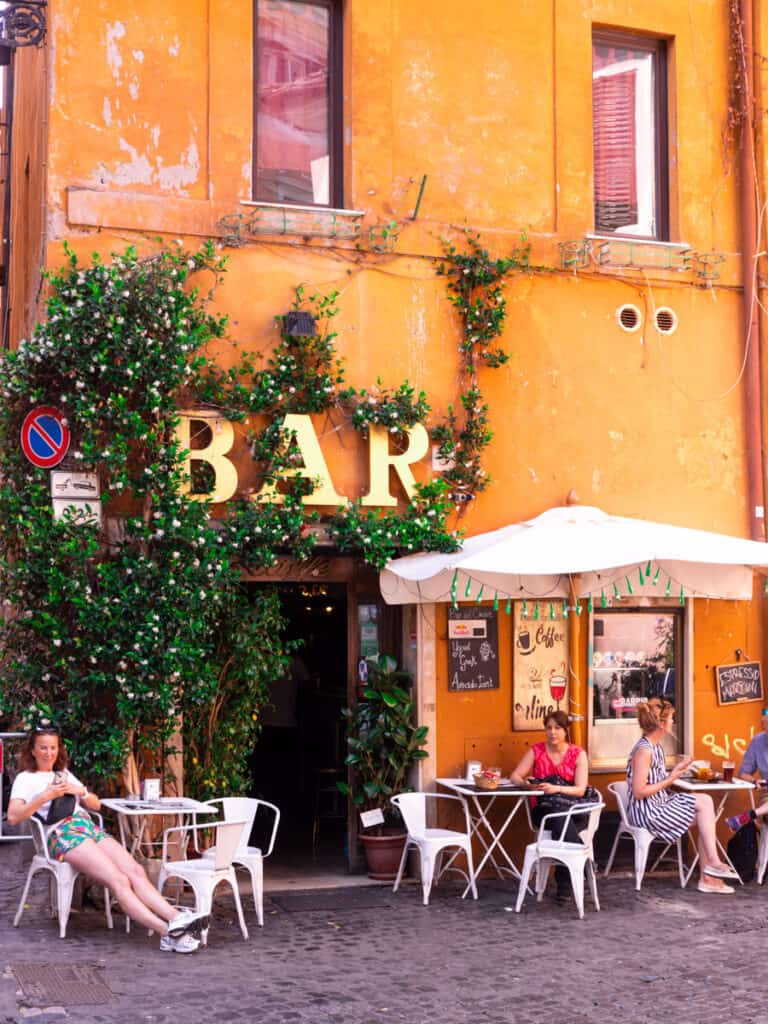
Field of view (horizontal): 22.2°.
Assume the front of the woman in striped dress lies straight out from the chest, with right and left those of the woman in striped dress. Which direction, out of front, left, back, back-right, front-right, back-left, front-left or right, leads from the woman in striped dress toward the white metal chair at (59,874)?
back-right

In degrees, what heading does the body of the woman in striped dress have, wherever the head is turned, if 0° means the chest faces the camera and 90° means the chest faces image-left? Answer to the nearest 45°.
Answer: approximately 270°

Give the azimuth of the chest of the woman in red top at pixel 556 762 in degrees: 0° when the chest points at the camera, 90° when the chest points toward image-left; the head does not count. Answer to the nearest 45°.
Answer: approximately 0°

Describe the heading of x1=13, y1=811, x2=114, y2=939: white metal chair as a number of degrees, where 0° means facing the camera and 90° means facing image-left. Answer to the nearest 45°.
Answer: approximately 315°

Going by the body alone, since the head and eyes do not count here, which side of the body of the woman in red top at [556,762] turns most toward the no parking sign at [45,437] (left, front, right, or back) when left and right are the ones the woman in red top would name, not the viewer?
right

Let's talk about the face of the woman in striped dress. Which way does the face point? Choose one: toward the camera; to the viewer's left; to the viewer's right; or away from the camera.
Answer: to the viewer's right

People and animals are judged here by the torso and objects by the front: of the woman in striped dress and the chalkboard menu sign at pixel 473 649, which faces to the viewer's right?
the woman in striped dress

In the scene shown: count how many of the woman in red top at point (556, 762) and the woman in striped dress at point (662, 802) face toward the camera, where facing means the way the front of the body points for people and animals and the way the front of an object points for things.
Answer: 1

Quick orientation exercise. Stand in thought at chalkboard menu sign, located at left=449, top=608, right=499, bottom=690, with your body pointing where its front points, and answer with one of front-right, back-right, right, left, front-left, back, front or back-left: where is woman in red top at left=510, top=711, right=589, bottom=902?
front-left

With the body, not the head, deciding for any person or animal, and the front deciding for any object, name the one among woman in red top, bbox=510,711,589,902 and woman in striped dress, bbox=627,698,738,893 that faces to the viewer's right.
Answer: the woman in striped dress
